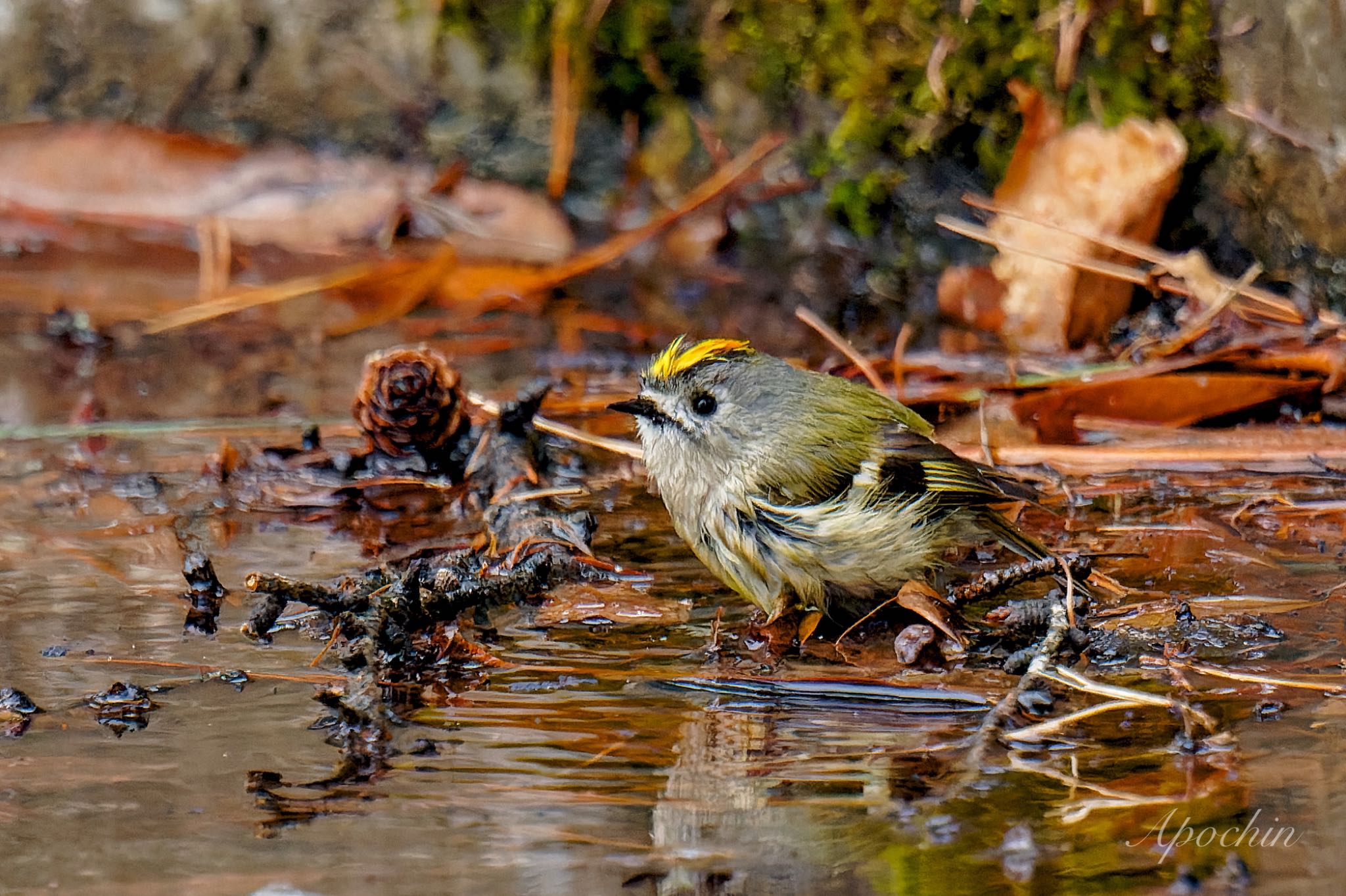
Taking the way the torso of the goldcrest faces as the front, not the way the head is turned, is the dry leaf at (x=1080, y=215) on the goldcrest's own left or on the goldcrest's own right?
on the goldcrest's own right

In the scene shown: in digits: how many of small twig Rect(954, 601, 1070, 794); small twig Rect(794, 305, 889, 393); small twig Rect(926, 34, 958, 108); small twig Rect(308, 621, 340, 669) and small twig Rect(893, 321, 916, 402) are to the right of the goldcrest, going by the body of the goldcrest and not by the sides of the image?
3

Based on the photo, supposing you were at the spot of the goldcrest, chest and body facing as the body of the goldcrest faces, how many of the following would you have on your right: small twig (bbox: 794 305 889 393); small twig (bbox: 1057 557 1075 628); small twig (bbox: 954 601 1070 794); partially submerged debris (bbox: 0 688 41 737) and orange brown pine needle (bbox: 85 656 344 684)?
1

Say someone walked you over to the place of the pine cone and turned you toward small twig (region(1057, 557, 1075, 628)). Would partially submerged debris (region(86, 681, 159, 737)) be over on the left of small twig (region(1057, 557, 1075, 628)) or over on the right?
right

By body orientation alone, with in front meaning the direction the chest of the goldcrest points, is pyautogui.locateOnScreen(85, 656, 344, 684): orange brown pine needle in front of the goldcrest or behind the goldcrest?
in front

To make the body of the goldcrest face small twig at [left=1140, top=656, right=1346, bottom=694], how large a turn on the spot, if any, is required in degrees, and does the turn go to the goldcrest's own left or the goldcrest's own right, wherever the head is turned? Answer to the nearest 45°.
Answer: approximately 135° to the goldcrest's own left

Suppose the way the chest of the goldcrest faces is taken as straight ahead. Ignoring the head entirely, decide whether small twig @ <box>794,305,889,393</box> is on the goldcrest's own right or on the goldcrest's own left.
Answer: on the goldcrest's own right

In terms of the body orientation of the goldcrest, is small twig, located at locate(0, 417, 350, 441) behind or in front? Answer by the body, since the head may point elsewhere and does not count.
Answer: in front

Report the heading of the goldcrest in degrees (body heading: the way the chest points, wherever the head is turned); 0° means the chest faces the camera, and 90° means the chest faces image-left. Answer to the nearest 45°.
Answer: approximately 90°

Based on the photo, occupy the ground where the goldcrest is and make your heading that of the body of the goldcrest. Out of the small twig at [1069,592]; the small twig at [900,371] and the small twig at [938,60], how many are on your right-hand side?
2

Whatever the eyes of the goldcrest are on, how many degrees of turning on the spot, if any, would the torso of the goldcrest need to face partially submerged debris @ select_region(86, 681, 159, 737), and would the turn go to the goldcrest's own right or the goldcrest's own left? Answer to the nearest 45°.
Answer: approximately 45° to the goldcrest's own left

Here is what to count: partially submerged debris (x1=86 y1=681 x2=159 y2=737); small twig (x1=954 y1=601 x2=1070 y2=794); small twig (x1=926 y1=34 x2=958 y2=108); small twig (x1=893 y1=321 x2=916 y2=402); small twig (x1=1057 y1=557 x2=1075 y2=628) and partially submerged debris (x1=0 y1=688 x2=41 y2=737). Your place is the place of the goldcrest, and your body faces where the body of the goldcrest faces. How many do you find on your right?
2

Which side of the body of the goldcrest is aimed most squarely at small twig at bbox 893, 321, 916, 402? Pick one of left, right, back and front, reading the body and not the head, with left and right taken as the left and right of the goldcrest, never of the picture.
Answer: right

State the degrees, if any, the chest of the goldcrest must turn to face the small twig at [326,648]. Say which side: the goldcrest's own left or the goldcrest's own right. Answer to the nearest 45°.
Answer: approximately 45° to the goldcrest's own left
